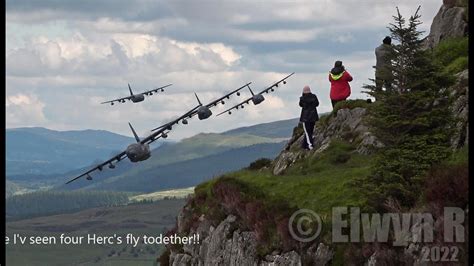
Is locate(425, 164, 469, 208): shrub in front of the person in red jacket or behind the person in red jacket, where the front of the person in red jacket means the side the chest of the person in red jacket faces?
behind

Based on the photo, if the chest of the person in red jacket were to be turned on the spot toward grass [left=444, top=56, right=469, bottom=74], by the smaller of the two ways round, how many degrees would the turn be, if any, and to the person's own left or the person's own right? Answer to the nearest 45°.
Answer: approximately 135° to the person's own right

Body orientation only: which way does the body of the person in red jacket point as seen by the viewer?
away from the camera

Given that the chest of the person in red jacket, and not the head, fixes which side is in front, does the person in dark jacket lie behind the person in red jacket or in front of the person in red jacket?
behind
